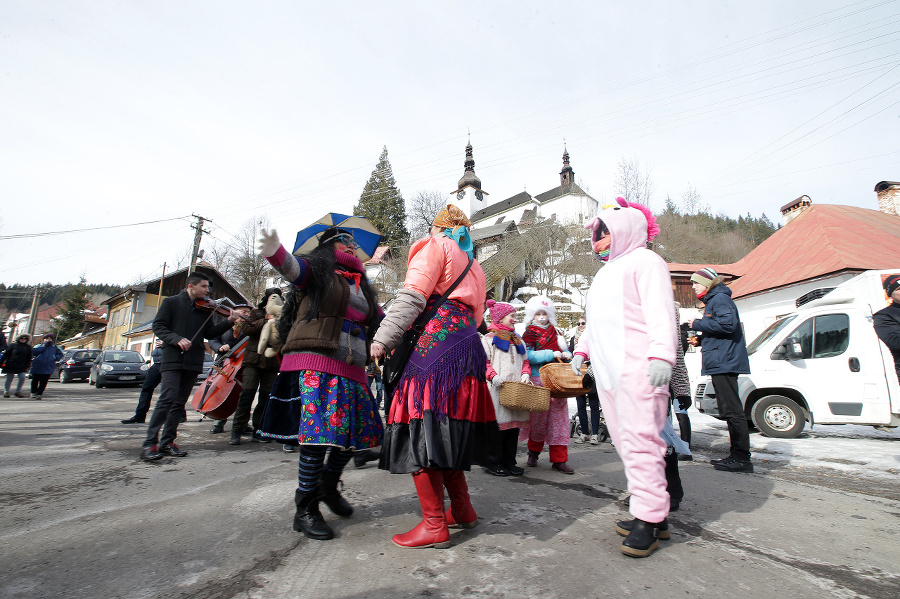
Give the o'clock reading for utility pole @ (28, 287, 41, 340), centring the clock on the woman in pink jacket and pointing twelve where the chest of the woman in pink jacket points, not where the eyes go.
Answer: The utility pole is roughly at 12 o'clock from the woman in pink jacket.

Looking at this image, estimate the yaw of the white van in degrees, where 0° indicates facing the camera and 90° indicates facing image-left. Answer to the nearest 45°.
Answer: approximately 90°

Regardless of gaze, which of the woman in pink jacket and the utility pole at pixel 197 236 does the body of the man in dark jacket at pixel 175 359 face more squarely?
the woman in pink jacket

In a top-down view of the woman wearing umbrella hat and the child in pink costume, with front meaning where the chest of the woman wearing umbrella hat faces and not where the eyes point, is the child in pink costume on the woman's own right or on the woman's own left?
on the woman's own left

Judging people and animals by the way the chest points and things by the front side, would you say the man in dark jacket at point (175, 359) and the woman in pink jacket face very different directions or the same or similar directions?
very different directions

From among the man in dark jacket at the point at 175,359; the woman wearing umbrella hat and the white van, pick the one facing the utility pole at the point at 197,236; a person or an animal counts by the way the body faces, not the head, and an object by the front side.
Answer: the white van

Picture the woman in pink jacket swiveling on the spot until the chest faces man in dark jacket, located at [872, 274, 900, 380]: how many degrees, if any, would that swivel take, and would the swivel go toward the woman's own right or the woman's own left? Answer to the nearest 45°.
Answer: approximately 135° to the woman's own right

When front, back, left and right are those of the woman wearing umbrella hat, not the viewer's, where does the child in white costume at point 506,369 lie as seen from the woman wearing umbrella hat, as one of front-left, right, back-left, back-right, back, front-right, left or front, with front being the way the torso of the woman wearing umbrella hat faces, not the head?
left

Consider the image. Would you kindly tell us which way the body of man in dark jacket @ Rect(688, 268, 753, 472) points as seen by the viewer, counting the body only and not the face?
to the viewer's left

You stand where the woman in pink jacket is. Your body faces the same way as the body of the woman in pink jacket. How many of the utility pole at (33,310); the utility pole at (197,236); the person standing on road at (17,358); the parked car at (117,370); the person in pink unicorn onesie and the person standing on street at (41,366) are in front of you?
5

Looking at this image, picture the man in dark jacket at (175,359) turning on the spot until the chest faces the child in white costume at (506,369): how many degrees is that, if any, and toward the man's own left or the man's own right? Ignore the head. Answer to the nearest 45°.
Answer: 0° — they already face them

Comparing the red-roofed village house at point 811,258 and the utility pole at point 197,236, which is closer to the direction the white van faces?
the utility pole

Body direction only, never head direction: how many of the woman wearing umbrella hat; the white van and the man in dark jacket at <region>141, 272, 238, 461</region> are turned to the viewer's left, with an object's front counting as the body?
1

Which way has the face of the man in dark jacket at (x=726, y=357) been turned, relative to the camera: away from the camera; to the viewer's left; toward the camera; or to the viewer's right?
to the viewer's left

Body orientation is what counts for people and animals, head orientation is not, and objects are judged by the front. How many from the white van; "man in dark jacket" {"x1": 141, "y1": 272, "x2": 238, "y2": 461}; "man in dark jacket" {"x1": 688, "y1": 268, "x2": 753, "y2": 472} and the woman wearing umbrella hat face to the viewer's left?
2
